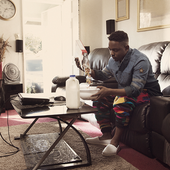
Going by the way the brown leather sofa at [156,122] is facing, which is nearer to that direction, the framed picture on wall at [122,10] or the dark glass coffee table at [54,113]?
the dark glass coffee table

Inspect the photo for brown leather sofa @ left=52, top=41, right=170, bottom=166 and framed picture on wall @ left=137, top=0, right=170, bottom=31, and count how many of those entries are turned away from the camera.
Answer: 0

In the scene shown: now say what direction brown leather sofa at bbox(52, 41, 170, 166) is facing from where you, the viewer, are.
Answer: facing the viewer and to the left of the viewer

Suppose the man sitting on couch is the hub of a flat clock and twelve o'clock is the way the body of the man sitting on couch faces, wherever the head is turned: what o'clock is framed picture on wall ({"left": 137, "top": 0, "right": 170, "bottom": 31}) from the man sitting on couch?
The framed picture on wall is roughly at 5 o'clock from the man sitting on couch.

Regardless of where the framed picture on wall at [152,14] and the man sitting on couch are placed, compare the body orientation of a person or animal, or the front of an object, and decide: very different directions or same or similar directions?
same or similar directions

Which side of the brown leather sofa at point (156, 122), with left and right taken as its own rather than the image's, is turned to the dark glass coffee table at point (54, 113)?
front

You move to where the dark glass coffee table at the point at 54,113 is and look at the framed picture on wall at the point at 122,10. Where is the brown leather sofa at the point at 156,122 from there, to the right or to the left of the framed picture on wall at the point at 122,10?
right

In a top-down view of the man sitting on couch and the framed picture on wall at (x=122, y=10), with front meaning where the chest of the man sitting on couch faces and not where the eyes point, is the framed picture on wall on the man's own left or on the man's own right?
on the man's own right

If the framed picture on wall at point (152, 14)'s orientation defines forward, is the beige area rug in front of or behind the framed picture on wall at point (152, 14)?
in front

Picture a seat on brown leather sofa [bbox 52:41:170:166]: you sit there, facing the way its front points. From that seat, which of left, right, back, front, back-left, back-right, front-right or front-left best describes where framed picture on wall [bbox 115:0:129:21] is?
back-right

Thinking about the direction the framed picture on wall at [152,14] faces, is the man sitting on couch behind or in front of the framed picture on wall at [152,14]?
in front

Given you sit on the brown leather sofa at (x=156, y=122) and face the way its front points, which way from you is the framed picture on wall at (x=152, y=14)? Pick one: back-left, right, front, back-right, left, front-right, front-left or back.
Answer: back-right

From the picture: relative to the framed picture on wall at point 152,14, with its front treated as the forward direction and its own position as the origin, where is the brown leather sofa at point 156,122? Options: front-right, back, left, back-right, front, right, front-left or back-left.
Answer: front-left
